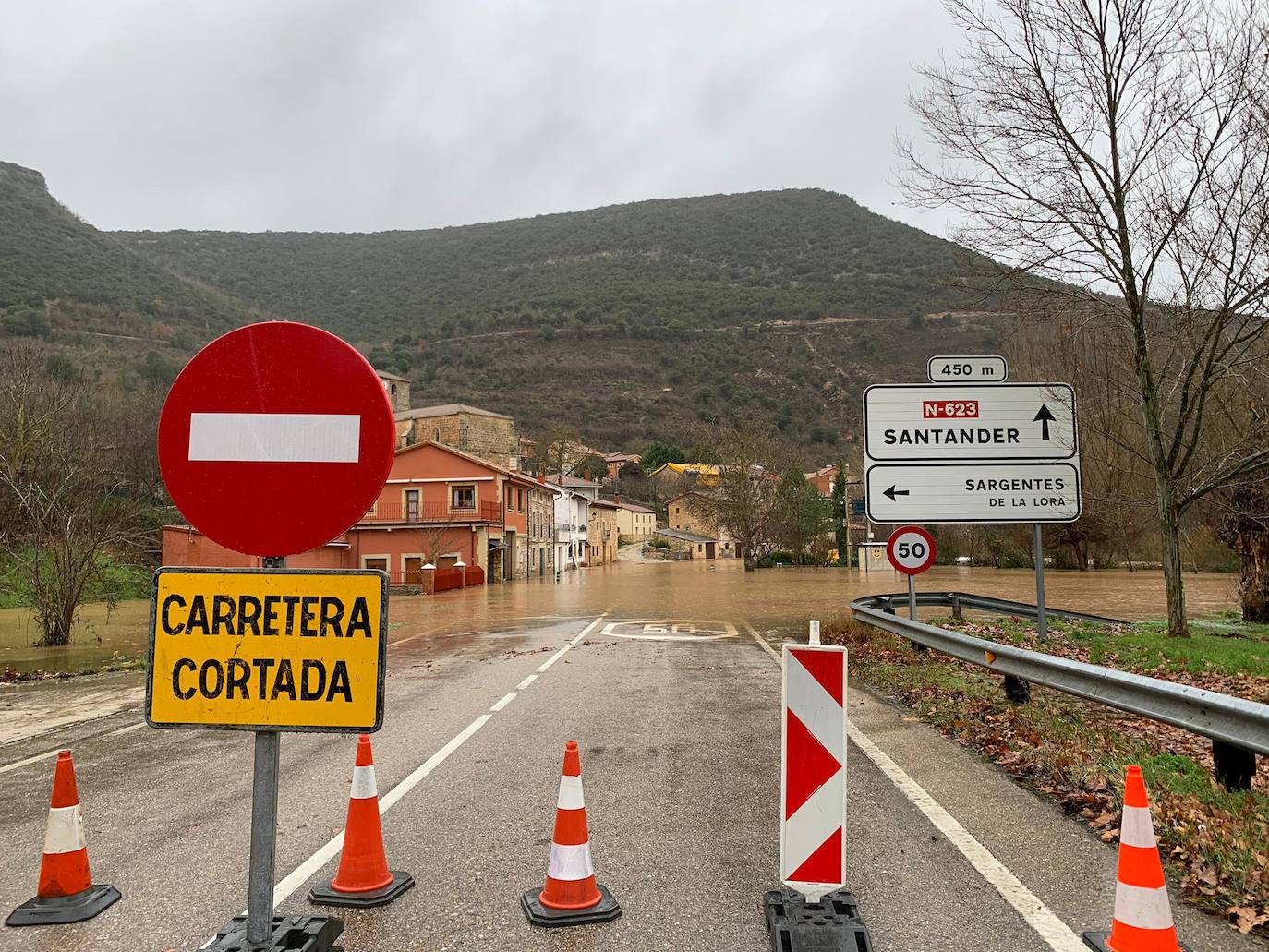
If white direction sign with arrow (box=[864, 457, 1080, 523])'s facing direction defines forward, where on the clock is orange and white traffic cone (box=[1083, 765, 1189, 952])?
The orange and white traffic cone is roughly at 12 o'clock from the white direction sign with arrow.

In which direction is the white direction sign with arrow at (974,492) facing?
toward the camera

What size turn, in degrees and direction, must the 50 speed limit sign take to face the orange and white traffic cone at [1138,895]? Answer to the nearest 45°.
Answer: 0° — it already faces it

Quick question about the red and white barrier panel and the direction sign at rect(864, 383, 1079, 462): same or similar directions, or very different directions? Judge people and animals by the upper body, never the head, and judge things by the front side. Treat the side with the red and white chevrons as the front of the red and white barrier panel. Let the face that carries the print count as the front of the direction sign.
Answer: same or similar directions

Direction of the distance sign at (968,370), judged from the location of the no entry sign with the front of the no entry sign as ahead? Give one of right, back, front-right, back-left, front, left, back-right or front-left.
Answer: back-left

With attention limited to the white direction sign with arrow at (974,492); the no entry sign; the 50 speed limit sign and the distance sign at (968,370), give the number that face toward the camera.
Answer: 4

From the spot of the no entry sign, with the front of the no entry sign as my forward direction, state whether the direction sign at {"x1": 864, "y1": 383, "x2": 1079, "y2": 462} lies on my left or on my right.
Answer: on my left

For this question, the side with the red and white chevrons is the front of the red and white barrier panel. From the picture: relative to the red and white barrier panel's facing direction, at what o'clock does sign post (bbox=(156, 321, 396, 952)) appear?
The sign post is roughly at 2 o'clock from the red and white barrier panel.

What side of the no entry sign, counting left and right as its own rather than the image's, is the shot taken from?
front

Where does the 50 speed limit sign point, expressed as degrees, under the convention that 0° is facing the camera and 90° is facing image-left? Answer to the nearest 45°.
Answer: approximately 0°

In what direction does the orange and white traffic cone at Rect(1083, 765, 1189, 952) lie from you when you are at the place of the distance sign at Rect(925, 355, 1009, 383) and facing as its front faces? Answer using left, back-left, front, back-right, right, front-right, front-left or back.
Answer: front

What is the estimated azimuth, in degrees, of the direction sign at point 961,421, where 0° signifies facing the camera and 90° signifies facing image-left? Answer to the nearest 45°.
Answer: approximately 0°

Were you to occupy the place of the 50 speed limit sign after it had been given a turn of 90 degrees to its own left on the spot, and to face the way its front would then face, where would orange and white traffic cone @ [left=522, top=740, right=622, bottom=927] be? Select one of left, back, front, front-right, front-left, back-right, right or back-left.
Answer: right

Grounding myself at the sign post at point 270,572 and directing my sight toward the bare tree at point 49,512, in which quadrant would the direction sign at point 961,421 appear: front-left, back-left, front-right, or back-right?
front-right
